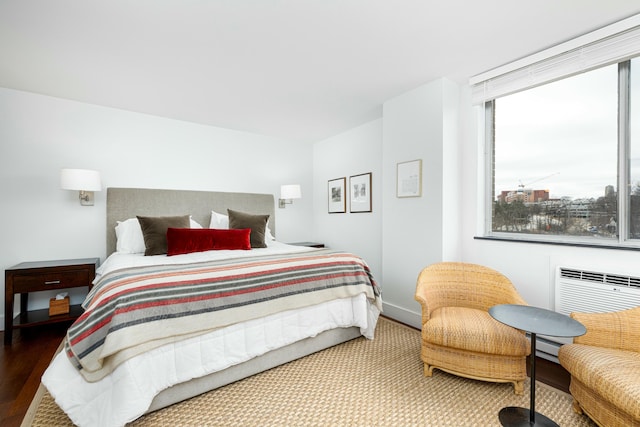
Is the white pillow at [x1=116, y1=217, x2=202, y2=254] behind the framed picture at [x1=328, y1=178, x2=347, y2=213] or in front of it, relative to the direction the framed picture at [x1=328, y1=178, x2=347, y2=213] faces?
in front

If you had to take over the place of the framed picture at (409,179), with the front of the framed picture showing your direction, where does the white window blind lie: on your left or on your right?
on your left

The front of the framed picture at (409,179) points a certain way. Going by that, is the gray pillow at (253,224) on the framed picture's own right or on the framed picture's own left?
on the framed picture's own right

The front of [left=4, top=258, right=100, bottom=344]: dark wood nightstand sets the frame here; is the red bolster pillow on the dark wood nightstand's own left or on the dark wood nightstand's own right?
on the dark wood nightstand's own left

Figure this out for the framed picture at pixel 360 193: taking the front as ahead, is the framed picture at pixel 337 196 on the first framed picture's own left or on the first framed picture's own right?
on the first framed picture's own right

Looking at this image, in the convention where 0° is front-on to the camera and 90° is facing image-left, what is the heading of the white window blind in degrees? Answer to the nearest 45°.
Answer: approximately 45°

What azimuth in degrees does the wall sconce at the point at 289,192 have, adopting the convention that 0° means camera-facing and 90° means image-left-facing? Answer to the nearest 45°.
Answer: approximately 315°

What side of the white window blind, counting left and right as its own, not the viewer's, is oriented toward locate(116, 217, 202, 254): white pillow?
front

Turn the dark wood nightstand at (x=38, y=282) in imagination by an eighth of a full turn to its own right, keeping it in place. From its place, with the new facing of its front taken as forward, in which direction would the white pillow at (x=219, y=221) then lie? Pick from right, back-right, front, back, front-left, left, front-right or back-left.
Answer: back-left

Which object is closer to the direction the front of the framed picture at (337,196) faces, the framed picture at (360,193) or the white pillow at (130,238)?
the white pillow

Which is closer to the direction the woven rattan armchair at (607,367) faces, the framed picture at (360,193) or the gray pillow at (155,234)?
the gray pillow

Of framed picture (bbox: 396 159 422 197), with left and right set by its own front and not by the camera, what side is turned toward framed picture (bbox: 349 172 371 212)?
right

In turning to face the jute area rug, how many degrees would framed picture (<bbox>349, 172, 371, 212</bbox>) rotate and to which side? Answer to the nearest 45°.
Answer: approximately 45° to its left
